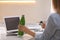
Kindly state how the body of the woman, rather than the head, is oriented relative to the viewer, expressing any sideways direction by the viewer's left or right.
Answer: facing away from the viewer and to the left of the viewer

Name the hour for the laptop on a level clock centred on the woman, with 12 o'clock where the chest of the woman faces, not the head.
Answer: The laptop is roughly at 12 o'clock from the woman.
